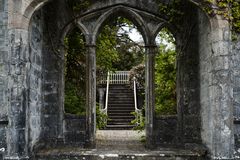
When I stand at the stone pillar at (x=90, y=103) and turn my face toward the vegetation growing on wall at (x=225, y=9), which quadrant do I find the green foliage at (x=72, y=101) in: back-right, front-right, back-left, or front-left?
back-left

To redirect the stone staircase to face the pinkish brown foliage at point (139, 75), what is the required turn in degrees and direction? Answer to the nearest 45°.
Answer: approximately 180°

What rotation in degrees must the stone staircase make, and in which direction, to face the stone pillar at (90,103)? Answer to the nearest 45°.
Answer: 0° — it already faces it

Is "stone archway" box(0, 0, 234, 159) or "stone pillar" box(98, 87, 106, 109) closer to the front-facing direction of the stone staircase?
the stone archway

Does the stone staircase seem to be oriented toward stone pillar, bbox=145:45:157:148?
yes

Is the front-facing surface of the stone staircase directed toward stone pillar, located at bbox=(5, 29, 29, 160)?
yes

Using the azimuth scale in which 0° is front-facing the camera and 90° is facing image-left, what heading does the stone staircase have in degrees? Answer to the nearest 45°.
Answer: approximately 0°

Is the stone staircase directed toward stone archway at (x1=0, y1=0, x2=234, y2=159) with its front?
yes

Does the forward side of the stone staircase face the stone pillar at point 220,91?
yes

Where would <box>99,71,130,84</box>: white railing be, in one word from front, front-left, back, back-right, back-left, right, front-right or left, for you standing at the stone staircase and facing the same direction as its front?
back
